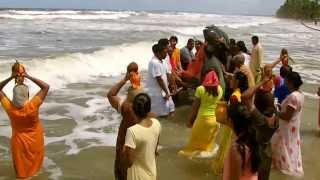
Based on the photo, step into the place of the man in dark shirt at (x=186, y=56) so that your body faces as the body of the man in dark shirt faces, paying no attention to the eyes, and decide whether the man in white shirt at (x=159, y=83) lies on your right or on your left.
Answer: on your right

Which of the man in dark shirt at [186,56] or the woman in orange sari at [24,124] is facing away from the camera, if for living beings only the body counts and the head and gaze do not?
the woman in orange sari

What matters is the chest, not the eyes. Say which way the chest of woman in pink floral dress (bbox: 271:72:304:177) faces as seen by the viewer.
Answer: to the viewer's left

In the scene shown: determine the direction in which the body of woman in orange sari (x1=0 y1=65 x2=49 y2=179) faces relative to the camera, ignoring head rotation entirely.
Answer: away from the camera
